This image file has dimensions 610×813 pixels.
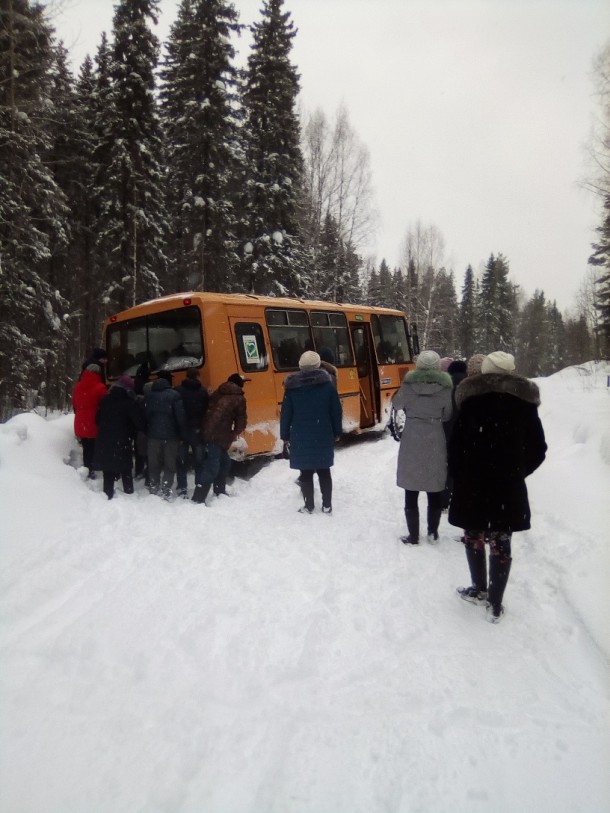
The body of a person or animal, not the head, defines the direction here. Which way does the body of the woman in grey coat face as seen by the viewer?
away from the camera

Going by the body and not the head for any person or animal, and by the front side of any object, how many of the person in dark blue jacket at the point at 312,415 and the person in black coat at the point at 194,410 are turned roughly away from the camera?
2

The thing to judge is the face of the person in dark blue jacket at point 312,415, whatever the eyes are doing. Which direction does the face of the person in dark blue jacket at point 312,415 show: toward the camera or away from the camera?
away from the camera

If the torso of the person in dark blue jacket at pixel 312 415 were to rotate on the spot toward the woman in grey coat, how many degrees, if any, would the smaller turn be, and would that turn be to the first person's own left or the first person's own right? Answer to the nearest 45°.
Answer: approximately 135° to the first person's own right

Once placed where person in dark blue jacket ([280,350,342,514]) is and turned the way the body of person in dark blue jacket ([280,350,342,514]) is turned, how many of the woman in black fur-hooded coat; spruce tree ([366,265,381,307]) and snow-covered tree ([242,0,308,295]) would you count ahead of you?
2

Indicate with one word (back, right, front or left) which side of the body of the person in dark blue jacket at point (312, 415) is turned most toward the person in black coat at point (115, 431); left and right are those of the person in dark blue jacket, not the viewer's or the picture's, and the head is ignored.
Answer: left

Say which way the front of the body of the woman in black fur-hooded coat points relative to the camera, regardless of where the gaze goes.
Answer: away from the camera

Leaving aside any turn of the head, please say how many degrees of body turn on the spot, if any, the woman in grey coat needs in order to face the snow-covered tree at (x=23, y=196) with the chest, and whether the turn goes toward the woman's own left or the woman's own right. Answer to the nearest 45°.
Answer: approximately 45° to the woman's own left

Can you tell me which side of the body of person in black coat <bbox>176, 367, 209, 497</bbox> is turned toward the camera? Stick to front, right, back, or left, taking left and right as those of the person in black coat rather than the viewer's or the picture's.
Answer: back

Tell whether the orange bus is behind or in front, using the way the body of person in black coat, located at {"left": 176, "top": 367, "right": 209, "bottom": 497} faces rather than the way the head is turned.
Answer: in front

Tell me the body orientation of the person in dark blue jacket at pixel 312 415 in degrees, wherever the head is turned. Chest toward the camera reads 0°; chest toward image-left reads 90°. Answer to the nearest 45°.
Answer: approximately 180°

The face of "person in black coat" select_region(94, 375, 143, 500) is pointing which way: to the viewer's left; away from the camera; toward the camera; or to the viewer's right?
away from the camera
